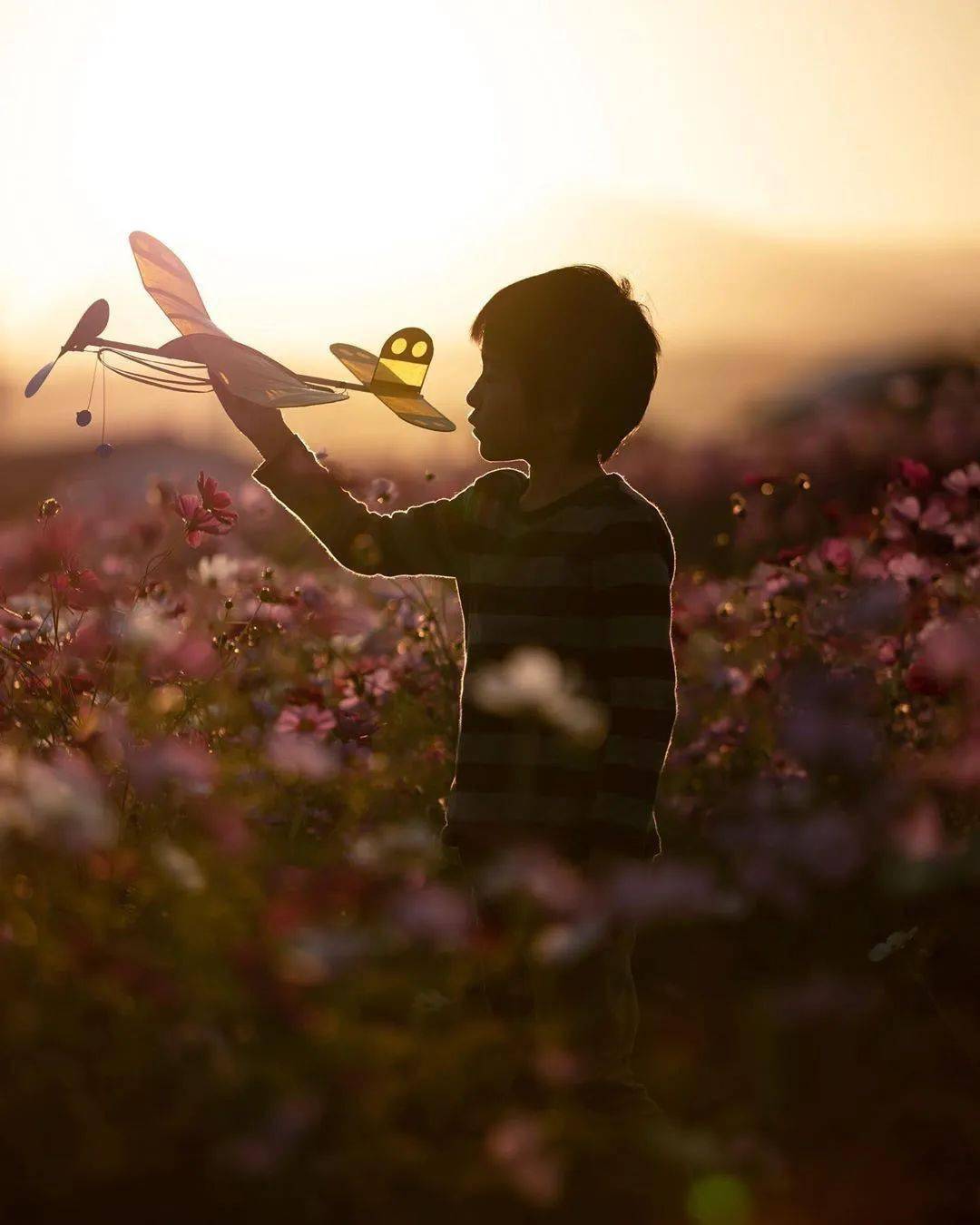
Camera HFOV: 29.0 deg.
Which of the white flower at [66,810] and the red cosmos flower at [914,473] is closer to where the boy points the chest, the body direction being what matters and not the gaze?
the white flower

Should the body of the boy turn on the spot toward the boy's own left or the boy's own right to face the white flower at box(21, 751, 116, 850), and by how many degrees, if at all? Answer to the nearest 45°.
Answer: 0° — they already face it

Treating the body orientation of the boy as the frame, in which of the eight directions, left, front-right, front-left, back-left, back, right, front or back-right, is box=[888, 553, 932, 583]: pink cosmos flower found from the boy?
back

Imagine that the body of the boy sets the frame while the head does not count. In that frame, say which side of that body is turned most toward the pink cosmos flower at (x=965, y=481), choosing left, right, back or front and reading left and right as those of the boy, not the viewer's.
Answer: back

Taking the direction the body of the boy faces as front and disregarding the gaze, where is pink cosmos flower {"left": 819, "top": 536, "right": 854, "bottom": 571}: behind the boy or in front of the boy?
behind

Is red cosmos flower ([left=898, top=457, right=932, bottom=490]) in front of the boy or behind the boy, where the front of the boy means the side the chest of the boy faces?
behind

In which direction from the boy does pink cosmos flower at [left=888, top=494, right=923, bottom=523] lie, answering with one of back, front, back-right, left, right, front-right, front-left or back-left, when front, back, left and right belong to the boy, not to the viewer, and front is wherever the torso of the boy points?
back

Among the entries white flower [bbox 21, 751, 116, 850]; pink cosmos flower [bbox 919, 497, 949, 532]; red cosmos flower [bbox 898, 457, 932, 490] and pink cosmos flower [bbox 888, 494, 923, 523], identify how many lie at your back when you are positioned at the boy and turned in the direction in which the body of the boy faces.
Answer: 3

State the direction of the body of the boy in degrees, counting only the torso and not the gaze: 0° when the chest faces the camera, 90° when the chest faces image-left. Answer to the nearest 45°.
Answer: approximately 45°

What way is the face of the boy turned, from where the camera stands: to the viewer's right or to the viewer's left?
to the viewer's left
